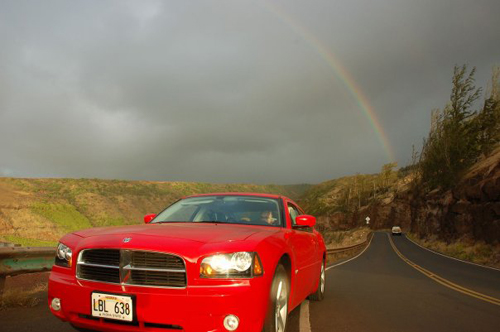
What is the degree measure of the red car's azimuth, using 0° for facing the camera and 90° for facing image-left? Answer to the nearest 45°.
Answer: approximately 45°

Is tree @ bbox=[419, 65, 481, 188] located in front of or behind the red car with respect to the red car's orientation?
behind

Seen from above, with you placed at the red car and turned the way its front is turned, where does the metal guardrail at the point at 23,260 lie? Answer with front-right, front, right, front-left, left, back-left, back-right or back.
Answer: right
